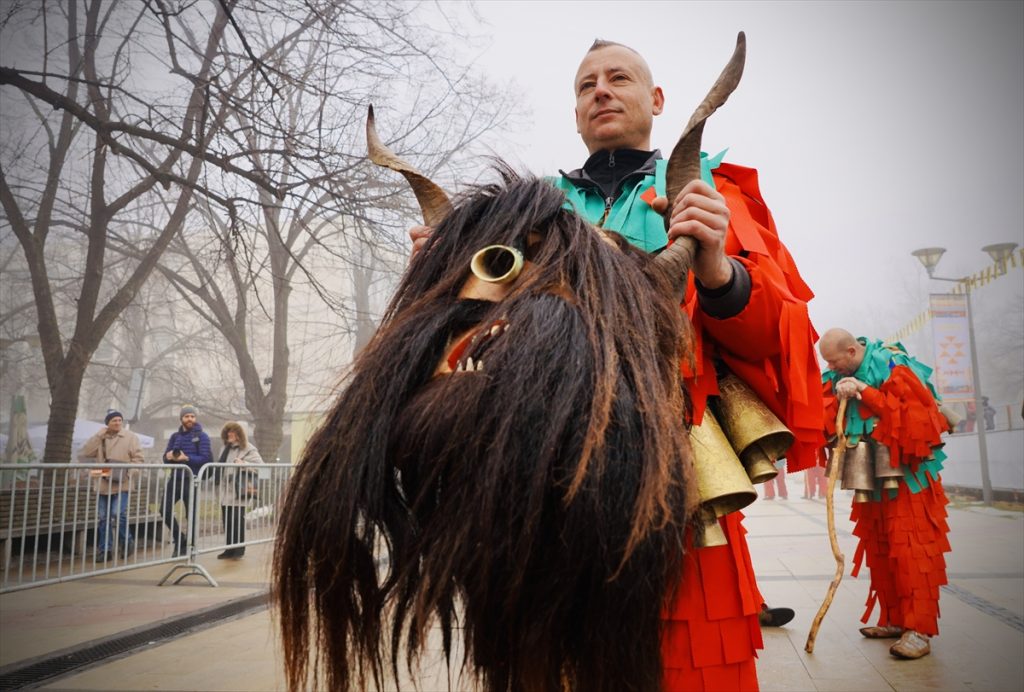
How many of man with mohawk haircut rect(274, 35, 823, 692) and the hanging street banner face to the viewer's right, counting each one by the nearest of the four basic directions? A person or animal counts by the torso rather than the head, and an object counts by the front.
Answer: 0

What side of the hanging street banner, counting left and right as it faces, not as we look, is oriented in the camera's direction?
front

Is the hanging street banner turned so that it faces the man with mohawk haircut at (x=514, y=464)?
yes

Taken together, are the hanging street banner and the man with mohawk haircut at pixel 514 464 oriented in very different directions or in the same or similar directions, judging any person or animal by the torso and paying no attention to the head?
same or similar directions

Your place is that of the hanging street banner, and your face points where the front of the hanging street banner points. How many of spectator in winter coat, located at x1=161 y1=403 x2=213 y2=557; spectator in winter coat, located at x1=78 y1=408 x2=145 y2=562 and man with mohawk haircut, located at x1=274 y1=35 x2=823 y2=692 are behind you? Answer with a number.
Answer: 0

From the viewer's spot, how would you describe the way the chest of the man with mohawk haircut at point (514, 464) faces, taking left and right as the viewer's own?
facing the viewer and to the left of the viewer

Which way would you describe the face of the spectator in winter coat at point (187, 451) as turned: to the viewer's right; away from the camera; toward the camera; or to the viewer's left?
toward the camera

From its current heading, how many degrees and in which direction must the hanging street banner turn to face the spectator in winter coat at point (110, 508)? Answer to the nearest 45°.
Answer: approximately 45° to its right

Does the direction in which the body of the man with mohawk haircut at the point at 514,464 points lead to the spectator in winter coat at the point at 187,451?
no

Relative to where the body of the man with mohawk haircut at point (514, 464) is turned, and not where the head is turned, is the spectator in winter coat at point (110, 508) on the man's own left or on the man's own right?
on the man's own right

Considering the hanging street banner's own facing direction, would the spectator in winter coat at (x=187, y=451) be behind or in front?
in front

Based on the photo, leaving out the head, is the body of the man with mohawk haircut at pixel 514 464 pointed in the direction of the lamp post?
no
